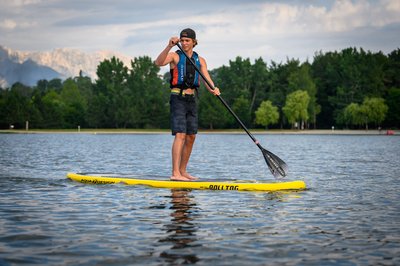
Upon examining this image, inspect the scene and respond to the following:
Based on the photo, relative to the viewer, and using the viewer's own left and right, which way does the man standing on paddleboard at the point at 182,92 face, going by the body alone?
facing the viewer and to the right of the viewer
